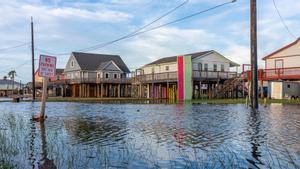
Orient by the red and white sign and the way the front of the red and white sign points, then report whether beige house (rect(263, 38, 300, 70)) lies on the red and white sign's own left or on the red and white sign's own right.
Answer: on the red and white sign's own left

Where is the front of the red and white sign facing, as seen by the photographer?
facing the viewer

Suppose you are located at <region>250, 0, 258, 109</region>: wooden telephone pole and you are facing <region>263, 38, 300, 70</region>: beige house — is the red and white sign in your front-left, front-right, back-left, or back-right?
back-left

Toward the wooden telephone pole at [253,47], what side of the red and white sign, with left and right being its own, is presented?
left

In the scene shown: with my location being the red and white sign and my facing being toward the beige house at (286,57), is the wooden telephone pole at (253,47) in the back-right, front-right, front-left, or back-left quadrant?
front-right
